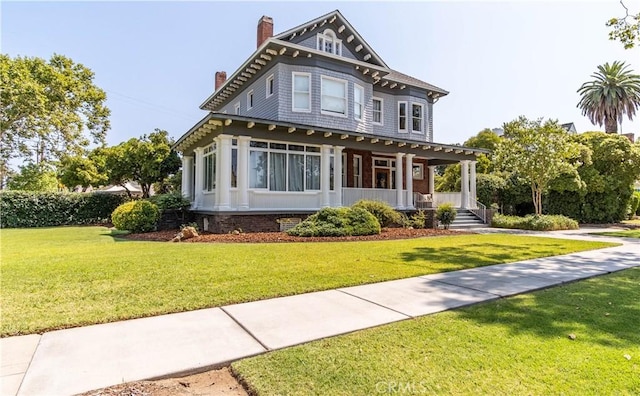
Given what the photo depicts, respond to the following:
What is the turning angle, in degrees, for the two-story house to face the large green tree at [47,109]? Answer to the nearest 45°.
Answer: approximately 135° to its right

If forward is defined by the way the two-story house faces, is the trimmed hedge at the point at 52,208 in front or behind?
behind

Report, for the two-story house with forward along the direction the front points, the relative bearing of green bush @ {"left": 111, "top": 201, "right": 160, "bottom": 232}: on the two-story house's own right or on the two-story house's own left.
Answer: on the two-story house's own right

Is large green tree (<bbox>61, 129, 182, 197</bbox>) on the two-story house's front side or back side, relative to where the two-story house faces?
on the back side

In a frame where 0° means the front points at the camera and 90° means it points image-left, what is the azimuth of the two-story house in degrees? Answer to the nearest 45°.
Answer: approximately 315°

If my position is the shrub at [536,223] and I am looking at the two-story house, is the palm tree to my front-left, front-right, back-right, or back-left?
back-right
